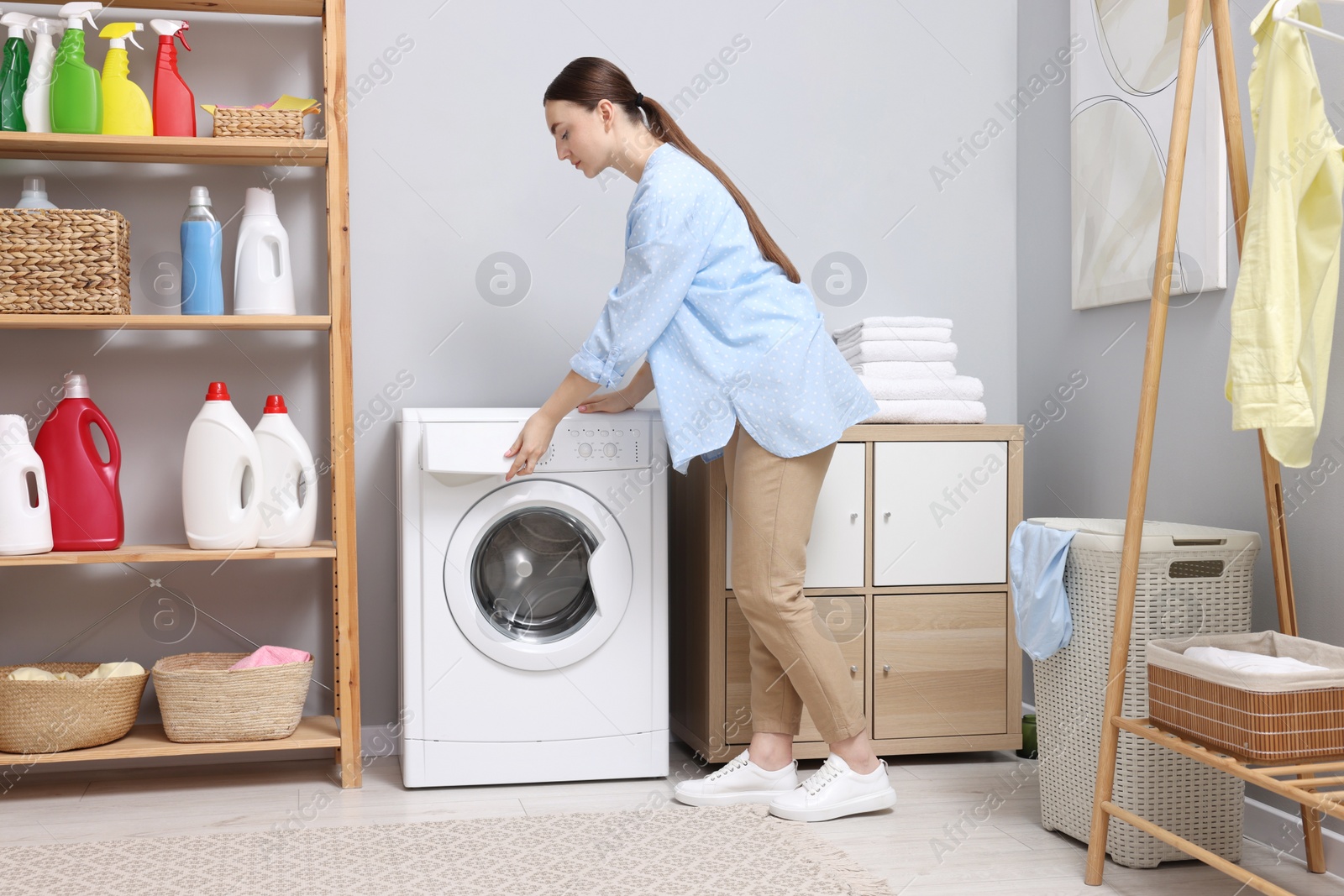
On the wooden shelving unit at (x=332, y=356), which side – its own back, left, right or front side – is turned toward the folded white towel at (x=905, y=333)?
left

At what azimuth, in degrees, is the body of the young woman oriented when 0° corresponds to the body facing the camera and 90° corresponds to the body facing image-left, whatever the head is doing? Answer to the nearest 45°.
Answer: approximately 90°

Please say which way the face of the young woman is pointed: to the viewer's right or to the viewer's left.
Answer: to the viewer's left

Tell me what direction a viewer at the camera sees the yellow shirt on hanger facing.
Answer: facing to the left of the viewer

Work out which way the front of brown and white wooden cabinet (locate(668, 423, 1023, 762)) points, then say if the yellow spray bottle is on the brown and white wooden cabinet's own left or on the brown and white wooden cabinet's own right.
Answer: on the brown and white wooden cabinet's own right

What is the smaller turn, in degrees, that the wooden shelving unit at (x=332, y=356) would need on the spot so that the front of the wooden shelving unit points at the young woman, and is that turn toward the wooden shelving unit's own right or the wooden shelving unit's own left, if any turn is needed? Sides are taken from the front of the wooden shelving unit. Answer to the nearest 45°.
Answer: approximately 45° to the wooden shelving unit's own left

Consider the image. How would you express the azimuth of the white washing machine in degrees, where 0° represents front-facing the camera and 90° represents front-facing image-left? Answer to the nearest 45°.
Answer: approximately 0°

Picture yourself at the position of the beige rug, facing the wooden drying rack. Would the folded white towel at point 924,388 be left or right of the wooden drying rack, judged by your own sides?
left
